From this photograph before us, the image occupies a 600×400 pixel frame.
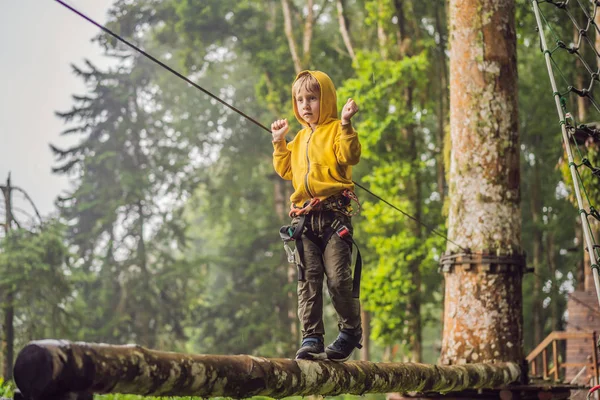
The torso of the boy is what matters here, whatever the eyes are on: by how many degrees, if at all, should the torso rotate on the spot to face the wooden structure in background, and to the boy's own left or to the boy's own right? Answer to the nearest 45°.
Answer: approximately 180°

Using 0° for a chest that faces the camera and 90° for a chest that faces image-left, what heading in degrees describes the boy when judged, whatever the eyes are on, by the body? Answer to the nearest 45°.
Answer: approximately 45°

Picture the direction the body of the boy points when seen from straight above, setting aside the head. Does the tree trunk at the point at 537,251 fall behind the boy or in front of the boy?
behind
